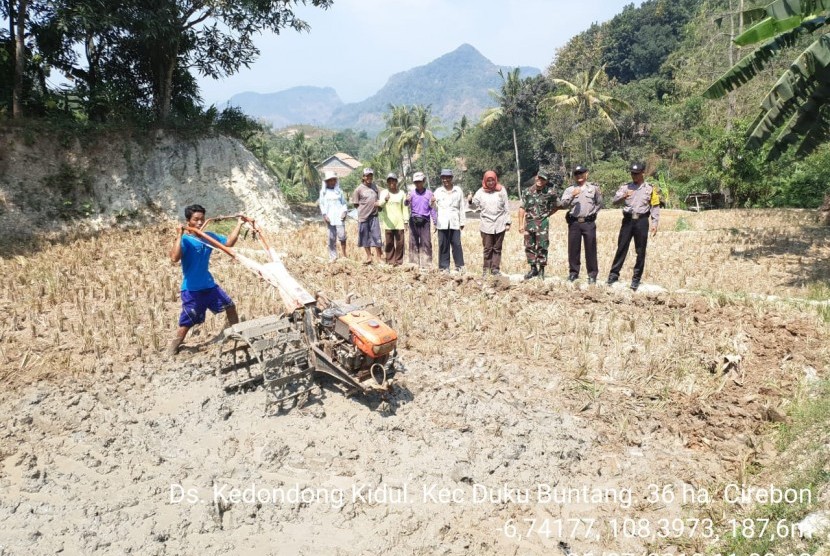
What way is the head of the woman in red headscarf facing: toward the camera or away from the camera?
toward the camera

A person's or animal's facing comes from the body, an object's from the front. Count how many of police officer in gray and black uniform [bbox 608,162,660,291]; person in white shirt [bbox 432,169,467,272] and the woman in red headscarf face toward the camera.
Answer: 3

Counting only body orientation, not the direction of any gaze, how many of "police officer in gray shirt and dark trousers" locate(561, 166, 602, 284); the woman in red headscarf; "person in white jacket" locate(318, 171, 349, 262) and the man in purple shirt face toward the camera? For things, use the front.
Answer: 4

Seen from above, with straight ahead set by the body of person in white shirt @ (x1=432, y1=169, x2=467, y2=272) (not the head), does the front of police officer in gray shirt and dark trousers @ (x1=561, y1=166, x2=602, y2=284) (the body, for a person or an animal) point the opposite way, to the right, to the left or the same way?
the same way

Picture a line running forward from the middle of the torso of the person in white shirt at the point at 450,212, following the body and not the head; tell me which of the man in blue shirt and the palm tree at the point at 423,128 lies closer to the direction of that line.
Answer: the man in blue shirt

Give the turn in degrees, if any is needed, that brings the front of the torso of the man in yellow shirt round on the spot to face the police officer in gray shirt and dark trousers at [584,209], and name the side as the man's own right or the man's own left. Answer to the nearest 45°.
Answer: approximately 45° to the man's own left

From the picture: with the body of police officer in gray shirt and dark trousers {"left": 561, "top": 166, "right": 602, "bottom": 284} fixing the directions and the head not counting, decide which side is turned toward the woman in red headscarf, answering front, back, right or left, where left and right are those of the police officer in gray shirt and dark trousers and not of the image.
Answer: right

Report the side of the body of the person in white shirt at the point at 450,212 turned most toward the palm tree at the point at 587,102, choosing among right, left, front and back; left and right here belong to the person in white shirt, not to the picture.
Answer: back

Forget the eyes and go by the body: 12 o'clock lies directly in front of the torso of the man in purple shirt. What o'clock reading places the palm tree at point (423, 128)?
The palm tree is roughly at 6 o'clock from the man in purple shirt.

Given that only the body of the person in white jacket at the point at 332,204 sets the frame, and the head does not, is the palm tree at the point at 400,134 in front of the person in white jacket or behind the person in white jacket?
behind

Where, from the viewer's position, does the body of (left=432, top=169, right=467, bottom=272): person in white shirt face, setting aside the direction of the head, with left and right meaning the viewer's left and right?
facing the viewer

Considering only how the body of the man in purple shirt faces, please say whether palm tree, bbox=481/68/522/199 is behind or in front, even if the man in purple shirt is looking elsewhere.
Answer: behind

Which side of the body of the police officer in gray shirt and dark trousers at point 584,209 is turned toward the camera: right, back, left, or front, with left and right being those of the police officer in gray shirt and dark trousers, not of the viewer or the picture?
front

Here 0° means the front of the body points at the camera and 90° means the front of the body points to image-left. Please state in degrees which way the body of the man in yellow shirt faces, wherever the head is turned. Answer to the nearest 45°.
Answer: approximately 0°

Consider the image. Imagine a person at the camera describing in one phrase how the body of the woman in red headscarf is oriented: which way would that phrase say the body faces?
toward the camera
